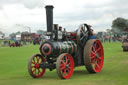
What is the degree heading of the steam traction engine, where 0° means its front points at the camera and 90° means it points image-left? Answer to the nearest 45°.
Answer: approximately 45°
